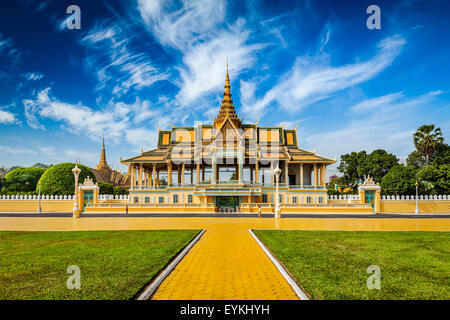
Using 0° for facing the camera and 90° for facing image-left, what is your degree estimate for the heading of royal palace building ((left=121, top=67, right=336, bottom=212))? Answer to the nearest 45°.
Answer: approximately 0°

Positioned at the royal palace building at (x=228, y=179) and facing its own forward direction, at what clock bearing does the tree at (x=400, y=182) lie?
The tree is roughly at 9 o'clock from the royal palace building.

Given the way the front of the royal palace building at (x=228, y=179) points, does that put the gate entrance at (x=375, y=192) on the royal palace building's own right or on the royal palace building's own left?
on the royal palace building's own left

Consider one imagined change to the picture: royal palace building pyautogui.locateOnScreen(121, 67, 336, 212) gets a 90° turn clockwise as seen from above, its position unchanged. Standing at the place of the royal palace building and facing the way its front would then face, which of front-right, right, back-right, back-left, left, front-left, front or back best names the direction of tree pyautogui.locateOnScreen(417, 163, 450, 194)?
back

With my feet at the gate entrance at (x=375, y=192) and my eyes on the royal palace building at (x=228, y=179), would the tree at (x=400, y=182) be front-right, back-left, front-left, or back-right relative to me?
back-right

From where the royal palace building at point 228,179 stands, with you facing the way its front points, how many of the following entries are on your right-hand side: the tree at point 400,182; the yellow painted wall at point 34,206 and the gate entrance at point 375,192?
1

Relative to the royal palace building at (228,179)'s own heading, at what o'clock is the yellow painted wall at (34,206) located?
The yellow painted wall is roughly at 3 o'clock from the royal palace building.
